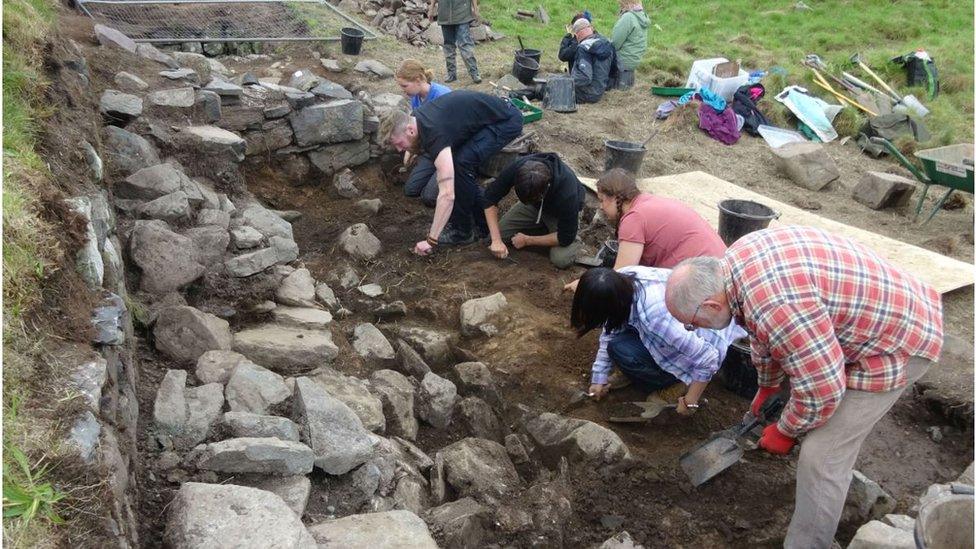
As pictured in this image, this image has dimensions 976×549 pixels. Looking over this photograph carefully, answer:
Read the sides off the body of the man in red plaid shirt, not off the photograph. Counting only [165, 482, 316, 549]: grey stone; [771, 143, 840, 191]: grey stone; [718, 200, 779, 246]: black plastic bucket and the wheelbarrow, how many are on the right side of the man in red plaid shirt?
3

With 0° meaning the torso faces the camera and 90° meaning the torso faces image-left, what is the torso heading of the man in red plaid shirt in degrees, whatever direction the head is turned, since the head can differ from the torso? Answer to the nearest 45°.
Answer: approximately 90°

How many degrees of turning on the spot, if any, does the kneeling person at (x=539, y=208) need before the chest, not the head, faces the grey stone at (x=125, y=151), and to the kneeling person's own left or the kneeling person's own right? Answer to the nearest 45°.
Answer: approximately 45° to the kneeling person's own right

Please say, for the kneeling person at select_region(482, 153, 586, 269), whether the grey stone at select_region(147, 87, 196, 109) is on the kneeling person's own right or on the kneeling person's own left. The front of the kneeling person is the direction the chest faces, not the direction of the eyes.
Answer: on the kneeling person's own right

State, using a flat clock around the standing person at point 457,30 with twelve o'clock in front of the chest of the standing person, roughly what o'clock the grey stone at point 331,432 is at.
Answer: The grey stone is roughly at 12 o'clock from the standing person.

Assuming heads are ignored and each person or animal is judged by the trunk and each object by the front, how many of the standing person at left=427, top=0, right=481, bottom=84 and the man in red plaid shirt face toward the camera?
1

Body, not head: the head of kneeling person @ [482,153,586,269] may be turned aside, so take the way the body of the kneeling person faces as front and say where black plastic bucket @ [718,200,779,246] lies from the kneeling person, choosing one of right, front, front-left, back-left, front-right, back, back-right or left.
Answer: back-left

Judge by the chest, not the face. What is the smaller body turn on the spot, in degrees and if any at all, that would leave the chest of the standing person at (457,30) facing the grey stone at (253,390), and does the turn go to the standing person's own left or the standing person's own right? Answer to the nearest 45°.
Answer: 0° — they already face it

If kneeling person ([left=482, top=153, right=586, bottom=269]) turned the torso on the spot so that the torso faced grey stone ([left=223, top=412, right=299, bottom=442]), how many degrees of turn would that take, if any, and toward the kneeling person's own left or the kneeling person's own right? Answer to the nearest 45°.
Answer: approximately 45° to the kneeling person's own left

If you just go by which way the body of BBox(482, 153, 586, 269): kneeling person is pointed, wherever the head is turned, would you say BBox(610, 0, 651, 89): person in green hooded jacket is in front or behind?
behind

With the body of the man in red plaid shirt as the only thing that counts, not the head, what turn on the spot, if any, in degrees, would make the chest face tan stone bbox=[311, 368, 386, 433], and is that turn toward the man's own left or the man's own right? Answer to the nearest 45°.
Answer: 0° — they already face it

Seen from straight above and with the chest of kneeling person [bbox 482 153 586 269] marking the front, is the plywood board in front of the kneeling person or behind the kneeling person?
behind

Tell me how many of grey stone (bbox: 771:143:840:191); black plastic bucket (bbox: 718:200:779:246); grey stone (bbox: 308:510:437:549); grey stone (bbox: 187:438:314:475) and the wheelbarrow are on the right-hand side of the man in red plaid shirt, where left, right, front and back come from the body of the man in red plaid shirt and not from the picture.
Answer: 3

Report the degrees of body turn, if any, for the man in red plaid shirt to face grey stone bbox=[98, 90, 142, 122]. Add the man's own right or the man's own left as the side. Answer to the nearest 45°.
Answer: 0° — they already face it

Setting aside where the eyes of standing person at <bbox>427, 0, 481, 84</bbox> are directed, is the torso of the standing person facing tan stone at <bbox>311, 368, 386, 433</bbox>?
yes
